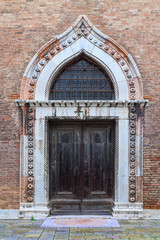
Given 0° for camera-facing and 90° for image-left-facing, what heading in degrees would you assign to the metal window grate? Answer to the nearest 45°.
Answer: approximately 0°

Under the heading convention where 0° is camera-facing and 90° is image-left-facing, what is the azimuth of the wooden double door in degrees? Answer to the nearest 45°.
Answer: approximately 0°

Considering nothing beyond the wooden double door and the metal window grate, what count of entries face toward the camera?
2
